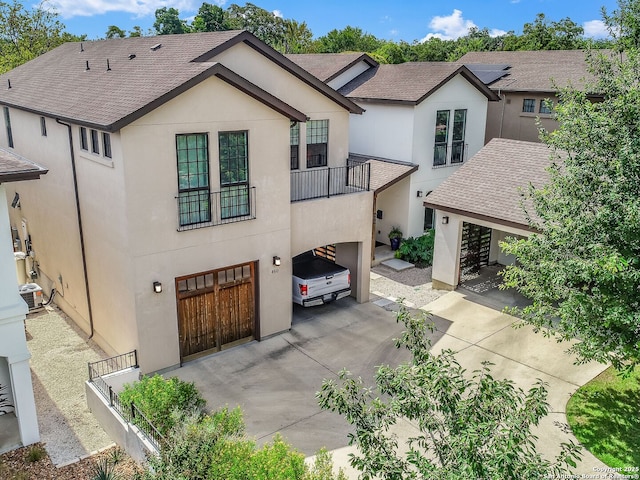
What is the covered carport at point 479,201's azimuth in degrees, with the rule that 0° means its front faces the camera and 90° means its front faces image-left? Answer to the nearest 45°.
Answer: approximately 45°

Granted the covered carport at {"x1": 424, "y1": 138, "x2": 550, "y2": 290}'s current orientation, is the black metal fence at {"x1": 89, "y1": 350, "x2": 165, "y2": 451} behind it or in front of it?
in front

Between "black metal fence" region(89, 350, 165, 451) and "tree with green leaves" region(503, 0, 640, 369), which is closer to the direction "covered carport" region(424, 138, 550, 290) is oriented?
the black metal fence

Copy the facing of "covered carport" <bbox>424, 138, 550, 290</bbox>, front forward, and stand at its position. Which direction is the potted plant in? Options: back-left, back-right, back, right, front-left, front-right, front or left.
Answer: right

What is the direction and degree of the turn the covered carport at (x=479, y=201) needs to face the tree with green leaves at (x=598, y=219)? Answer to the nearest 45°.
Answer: approximately 45° to its left

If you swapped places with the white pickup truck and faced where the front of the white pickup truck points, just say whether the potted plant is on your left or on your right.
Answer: on your right

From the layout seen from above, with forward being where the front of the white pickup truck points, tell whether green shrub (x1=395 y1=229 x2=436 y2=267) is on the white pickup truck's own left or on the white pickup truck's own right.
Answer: on the white pickup truck's own right

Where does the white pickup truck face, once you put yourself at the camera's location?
facing away from the viewer and to the left of the viewer

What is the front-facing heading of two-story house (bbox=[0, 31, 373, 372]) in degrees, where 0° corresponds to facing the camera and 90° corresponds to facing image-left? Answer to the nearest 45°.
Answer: approximately 315°
